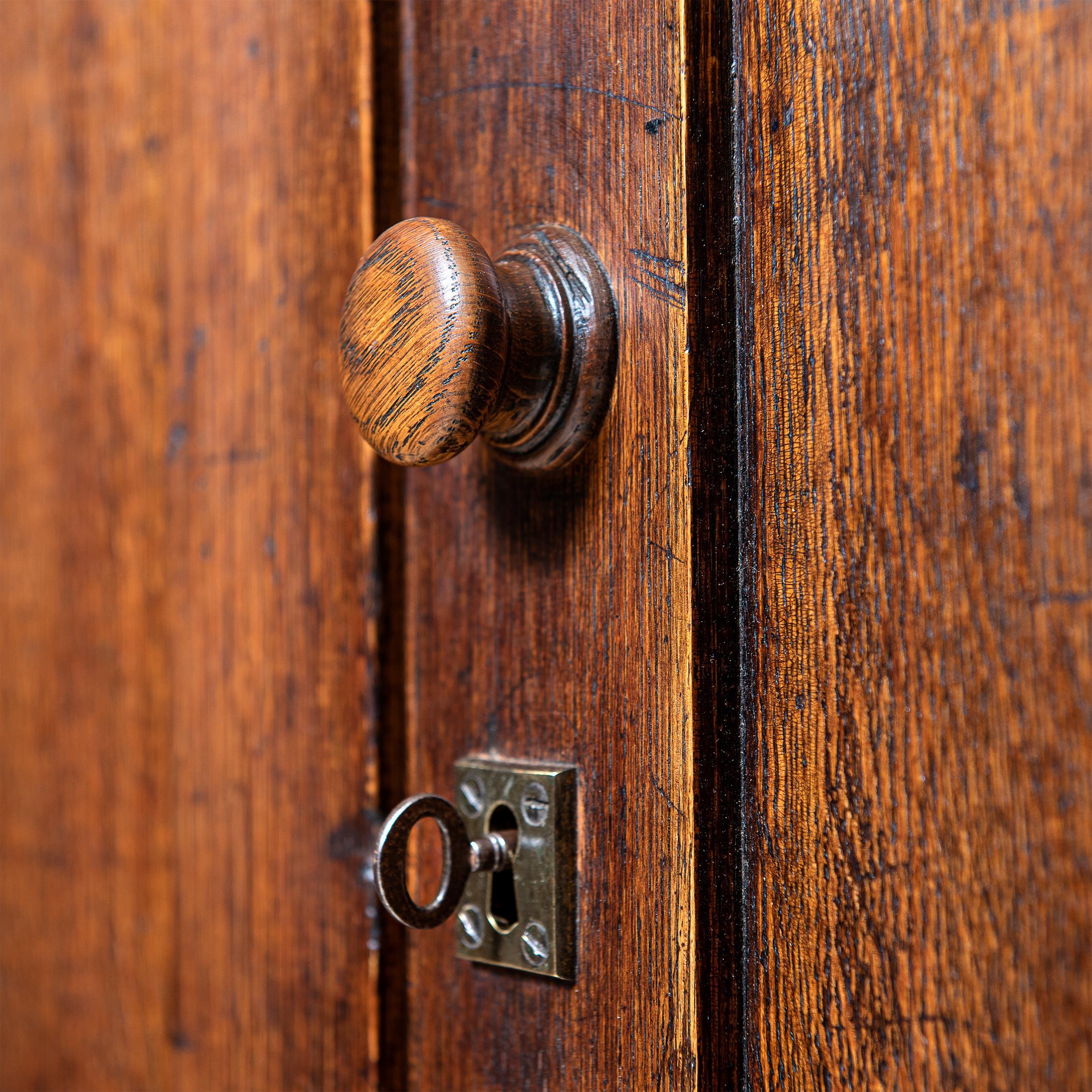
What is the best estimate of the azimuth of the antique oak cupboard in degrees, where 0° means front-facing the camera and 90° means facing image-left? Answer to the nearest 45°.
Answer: approximately 45°
